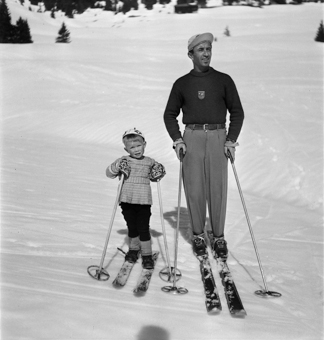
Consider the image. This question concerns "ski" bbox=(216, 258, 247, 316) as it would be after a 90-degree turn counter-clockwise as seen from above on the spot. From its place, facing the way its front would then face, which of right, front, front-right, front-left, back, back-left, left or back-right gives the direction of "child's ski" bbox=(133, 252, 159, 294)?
back

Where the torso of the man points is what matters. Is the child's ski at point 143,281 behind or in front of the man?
in front

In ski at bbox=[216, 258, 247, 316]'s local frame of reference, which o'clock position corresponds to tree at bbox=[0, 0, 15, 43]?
The tree is roughly at 5 o'clock from the ski.

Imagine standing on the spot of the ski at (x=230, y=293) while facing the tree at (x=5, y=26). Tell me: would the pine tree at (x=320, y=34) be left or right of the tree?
right

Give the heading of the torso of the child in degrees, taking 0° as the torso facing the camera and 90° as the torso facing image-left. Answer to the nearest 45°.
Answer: approximately 0°

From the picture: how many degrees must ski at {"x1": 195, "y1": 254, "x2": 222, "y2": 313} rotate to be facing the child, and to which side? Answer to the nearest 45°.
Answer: approximately 135° to its right

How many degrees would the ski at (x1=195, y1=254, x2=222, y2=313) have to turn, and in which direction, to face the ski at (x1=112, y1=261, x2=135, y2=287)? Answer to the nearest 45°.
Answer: approximately 90° to its right

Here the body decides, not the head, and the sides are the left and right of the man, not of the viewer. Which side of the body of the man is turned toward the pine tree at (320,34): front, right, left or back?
back
